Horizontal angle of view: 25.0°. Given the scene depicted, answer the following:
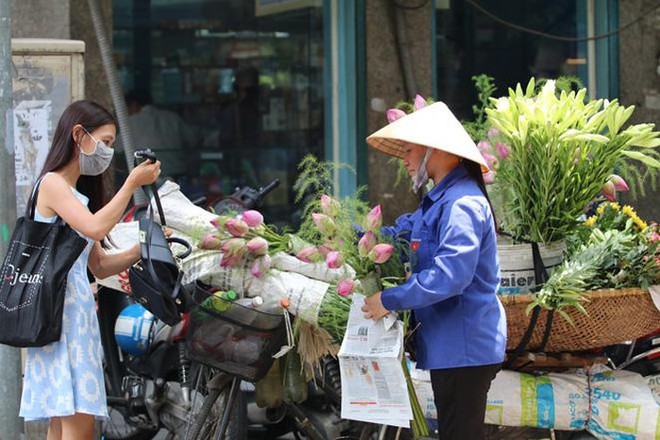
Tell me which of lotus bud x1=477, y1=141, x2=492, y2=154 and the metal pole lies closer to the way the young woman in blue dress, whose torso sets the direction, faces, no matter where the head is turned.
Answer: the lotus bud

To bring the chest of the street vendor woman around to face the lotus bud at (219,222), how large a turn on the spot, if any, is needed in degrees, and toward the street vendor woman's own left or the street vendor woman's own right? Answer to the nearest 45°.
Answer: approximately 45° to the street vendor woman's own right

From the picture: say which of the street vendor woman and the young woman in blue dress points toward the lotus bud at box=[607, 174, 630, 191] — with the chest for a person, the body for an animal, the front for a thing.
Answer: the young woman in blue dress

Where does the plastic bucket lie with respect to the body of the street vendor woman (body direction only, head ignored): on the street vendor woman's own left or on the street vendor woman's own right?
on the street vendor woman's own right

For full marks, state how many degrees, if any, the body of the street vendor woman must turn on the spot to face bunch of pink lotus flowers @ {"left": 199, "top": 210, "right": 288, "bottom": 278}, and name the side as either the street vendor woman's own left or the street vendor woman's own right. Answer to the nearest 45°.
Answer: approximately 45° to the street vendor woman's own right

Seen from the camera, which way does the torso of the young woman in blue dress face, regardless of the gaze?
to the viewer's right

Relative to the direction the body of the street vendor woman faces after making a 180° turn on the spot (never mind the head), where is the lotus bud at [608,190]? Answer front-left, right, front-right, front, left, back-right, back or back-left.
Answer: front-left

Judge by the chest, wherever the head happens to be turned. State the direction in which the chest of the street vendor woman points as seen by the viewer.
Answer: to the viewer's left

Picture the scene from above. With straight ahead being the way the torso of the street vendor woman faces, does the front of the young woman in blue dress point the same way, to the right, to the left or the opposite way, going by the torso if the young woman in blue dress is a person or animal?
the opposite way

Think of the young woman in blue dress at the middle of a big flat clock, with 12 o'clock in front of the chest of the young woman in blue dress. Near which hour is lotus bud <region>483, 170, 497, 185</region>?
The lotus bud is roughly at 12 o'clock from the young woman in blue dress.

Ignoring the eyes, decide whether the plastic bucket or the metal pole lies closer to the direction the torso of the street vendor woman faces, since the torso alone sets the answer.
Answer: the metal pole
